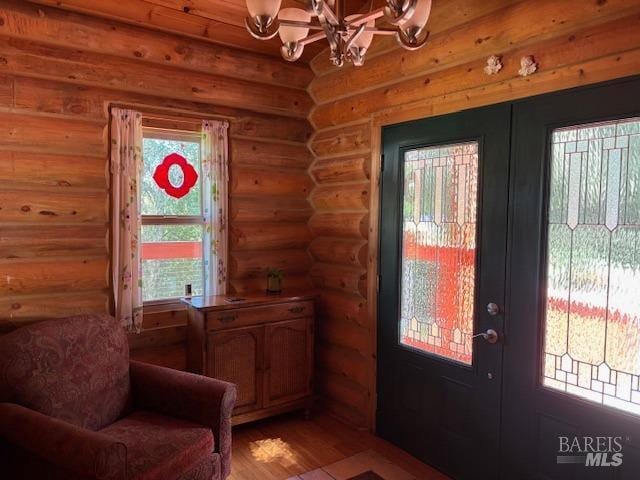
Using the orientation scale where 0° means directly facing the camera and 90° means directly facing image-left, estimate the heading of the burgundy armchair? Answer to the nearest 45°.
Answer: approximately 315°

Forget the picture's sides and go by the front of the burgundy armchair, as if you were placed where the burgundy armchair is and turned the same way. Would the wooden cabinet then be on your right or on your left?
on your left
